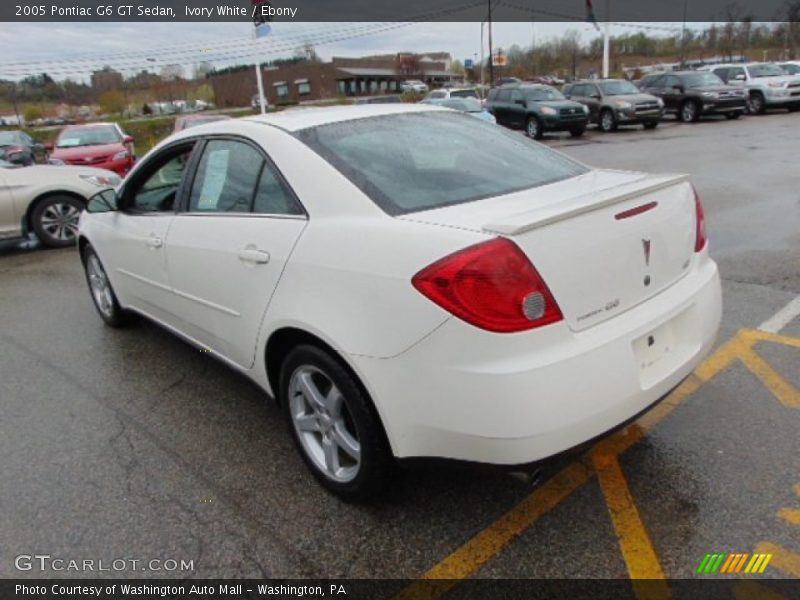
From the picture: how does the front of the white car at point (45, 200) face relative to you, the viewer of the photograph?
facing to the right of the viewer

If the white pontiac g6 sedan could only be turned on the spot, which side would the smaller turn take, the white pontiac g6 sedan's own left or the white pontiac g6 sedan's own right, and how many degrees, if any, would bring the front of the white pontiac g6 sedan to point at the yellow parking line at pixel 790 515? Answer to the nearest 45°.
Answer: approximately 135° to the white pontiac g6 sedan's own right

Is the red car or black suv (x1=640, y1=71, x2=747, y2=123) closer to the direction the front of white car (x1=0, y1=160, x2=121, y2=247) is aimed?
the black suv

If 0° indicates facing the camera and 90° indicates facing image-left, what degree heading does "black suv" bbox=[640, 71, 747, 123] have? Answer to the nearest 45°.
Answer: approximately 315°

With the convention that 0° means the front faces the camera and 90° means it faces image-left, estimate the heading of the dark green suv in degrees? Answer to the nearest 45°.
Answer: approximately 315°

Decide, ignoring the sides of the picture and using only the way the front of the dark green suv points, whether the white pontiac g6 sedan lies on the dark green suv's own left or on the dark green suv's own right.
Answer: on the dark green suv's own right

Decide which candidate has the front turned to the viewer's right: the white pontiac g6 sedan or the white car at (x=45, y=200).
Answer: the white car

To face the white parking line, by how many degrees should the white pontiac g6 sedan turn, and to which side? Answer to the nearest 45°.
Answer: approximately 90° to its right

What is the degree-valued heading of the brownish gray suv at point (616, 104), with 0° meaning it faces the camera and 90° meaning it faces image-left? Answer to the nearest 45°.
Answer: approximately 315°

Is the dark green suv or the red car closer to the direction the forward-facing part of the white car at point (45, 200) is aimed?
the dark green suv

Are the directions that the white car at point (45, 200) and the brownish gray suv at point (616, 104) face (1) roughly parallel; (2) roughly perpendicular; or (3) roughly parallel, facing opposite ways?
roughly perpendicular

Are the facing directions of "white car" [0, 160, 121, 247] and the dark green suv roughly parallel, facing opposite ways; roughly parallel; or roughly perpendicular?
roughly perpendicular

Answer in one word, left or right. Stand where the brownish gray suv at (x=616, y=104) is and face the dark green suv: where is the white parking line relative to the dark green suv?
left

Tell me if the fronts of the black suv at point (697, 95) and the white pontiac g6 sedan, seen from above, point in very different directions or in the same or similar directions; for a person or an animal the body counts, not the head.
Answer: very different directions
